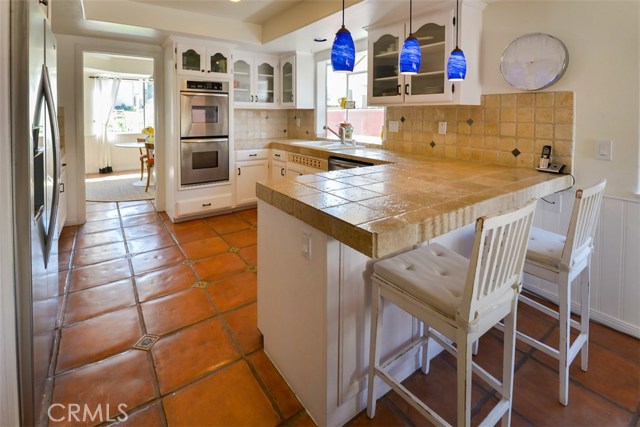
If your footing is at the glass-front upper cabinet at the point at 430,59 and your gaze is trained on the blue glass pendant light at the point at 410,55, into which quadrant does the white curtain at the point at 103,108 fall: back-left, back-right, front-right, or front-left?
back-right

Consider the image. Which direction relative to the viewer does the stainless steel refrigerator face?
to the viewer's right

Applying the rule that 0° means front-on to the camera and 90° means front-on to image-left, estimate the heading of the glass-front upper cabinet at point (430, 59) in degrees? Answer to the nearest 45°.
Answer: approximately 45°

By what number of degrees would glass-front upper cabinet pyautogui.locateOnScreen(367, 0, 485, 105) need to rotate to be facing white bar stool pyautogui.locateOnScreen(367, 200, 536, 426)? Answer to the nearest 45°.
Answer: approximately 45° to its left

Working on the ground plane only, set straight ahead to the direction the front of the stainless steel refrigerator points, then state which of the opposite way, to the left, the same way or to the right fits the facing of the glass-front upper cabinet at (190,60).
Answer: to the right

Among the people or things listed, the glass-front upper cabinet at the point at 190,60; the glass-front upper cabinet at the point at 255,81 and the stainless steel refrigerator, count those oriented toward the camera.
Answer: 2

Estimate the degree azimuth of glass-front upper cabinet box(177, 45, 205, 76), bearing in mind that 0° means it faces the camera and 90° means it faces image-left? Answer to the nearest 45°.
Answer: approximately 0°

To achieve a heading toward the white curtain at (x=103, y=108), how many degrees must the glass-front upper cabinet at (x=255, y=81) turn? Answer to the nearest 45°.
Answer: approximately 135° to its right

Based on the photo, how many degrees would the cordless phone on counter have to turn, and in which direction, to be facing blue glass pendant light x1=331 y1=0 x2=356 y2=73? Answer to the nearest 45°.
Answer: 0° — it already faces it

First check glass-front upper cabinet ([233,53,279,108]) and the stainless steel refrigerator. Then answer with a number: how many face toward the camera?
1

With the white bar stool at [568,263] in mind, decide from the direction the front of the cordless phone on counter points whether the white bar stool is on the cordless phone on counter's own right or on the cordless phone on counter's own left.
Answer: on the cordless phone on counter's own left
